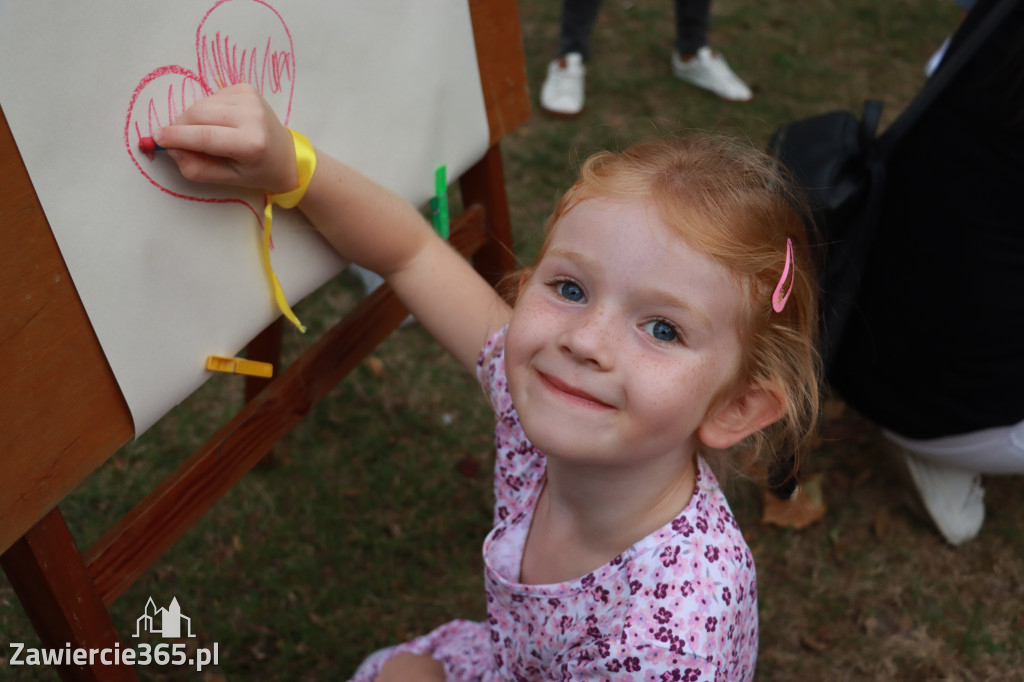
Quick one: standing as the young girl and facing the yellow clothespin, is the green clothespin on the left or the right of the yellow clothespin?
right

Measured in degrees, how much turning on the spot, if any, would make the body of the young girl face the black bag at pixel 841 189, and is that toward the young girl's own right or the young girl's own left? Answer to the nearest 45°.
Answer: approximately 180°

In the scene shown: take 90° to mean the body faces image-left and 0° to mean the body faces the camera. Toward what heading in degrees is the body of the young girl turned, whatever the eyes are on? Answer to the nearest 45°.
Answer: approximately 45°

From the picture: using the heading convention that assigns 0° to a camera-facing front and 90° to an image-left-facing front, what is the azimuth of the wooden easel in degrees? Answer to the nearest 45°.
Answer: approximately 315°

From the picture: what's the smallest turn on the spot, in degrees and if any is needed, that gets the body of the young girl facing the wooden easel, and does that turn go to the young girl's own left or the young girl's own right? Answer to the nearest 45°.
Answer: approximately 45° to the young girl's own right

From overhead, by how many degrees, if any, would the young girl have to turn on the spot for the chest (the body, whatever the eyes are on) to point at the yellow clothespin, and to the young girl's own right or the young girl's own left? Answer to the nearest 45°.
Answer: approximately 45° to the young girl's own right

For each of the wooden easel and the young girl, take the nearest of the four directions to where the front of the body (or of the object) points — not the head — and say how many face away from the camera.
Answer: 0

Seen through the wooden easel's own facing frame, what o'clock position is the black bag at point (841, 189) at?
The black bag is roughly at 10 o'clock from the wooden easel.

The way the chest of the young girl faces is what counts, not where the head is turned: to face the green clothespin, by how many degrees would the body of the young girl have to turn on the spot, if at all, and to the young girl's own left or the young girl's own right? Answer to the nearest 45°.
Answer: approximately 135° to the young girl's own right

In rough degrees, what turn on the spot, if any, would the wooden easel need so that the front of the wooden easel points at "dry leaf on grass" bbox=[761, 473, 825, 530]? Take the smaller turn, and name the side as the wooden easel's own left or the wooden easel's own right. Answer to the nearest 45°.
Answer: approximately 45° to the wooden easel's own left
